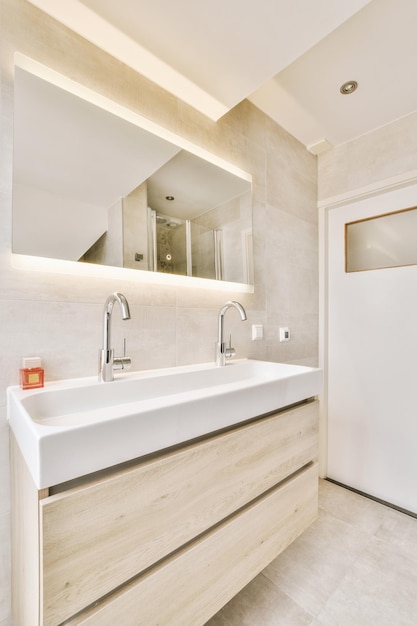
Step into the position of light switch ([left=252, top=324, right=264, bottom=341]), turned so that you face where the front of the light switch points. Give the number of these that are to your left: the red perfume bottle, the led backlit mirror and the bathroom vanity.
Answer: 0

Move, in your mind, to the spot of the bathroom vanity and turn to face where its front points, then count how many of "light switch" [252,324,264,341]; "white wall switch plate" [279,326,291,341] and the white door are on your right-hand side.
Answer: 0

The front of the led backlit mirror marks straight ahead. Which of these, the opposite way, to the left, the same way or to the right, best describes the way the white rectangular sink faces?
the same way

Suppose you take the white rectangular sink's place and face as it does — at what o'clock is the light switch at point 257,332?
The light switch is roughly at 9 o'clock from the white rectangular sink.

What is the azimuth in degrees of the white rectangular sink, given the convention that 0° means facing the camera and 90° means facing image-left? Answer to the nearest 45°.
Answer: approximately 315°

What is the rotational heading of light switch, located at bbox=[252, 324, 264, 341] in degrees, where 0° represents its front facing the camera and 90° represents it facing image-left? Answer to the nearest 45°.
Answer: approximately 315°

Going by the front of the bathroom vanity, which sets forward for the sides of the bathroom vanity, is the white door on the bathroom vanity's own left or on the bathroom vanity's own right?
on the bathroom vanity's own left

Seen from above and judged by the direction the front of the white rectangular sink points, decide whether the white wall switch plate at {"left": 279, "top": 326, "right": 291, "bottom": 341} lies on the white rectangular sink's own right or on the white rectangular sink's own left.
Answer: on the white rectangular sink's own left

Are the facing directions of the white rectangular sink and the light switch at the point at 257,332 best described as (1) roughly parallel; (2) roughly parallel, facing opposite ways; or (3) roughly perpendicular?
roughly parallel

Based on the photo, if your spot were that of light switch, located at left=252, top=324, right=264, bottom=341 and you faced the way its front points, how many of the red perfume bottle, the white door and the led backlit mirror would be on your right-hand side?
2

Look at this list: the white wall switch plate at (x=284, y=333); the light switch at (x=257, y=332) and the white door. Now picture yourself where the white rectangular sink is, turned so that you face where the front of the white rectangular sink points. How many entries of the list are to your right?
0
